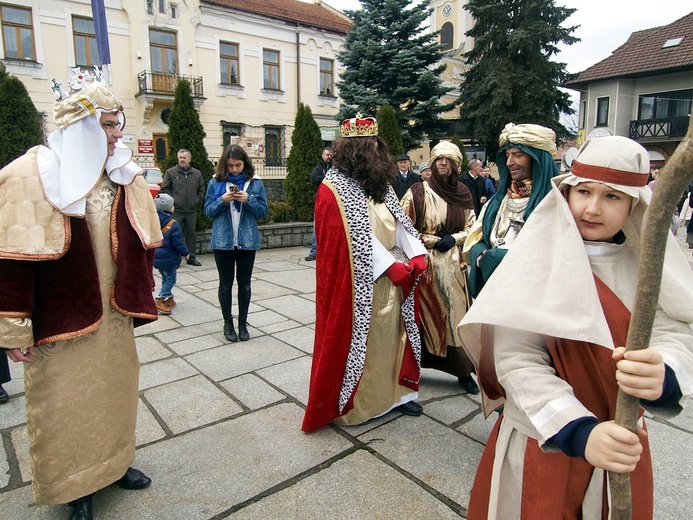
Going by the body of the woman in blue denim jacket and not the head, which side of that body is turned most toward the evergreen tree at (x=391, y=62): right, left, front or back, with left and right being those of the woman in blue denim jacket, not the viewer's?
back

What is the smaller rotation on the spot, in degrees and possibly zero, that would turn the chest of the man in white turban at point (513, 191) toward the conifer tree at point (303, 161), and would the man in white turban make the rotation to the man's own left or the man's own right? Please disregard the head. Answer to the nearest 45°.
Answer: approximately 90° to the man's own right

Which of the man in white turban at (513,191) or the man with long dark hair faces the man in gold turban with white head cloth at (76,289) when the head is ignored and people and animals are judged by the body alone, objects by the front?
the man in white turban at (513,191)

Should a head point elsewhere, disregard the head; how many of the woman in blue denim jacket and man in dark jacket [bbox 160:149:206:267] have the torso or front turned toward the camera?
2

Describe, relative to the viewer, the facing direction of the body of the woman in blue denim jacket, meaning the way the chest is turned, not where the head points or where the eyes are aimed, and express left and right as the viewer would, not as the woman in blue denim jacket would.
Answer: facing the viewer

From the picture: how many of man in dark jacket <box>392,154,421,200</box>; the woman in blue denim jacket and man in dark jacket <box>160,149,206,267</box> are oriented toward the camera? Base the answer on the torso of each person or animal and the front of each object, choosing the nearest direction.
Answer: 3

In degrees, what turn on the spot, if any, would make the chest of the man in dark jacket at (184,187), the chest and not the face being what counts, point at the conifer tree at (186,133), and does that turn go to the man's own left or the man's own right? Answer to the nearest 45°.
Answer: approximately 180°

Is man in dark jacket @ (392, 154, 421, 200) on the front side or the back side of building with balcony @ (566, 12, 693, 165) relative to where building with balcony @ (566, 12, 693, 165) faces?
on the front side

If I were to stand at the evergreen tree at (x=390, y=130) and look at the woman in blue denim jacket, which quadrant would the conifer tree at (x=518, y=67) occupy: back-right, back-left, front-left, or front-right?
back-left

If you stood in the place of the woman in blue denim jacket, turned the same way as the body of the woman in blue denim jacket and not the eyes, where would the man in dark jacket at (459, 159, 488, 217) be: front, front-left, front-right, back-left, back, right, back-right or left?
back-left

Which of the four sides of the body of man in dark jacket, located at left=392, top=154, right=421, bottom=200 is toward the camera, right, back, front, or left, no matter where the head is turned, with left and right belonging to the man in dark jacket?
front

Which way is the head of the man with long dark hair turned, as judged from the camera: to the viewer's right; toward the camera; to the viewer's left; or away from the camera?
away from the camera

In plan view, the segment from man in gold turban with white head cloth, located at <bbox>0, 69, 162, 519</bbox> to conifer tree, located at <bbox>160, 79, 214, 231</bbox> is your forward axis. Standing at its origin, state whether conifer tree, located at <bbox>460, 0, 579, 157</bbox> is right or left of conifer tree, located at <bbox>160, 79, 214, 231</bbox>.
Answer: right

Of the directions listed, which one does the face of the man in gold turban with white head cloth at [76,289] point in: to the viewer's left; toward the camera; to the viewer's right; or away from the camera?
to the viewer's right

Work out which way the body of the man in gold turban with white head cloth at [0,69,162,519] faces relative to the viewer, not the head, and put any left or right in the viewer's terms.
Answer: facing the viewer and to the right of the viewer

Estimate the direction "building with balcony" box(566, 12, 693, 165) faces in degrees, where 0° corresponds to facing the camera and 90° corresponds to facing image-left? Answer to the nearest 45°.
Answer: approximately 45°

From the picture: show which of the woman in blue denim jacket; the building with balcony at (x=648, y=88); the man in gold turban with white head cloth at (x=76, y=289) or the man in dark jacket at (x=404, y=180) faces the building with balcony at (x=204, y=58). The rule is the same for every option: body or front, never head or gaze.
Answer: the building with balcony at (x=648, y=88)
